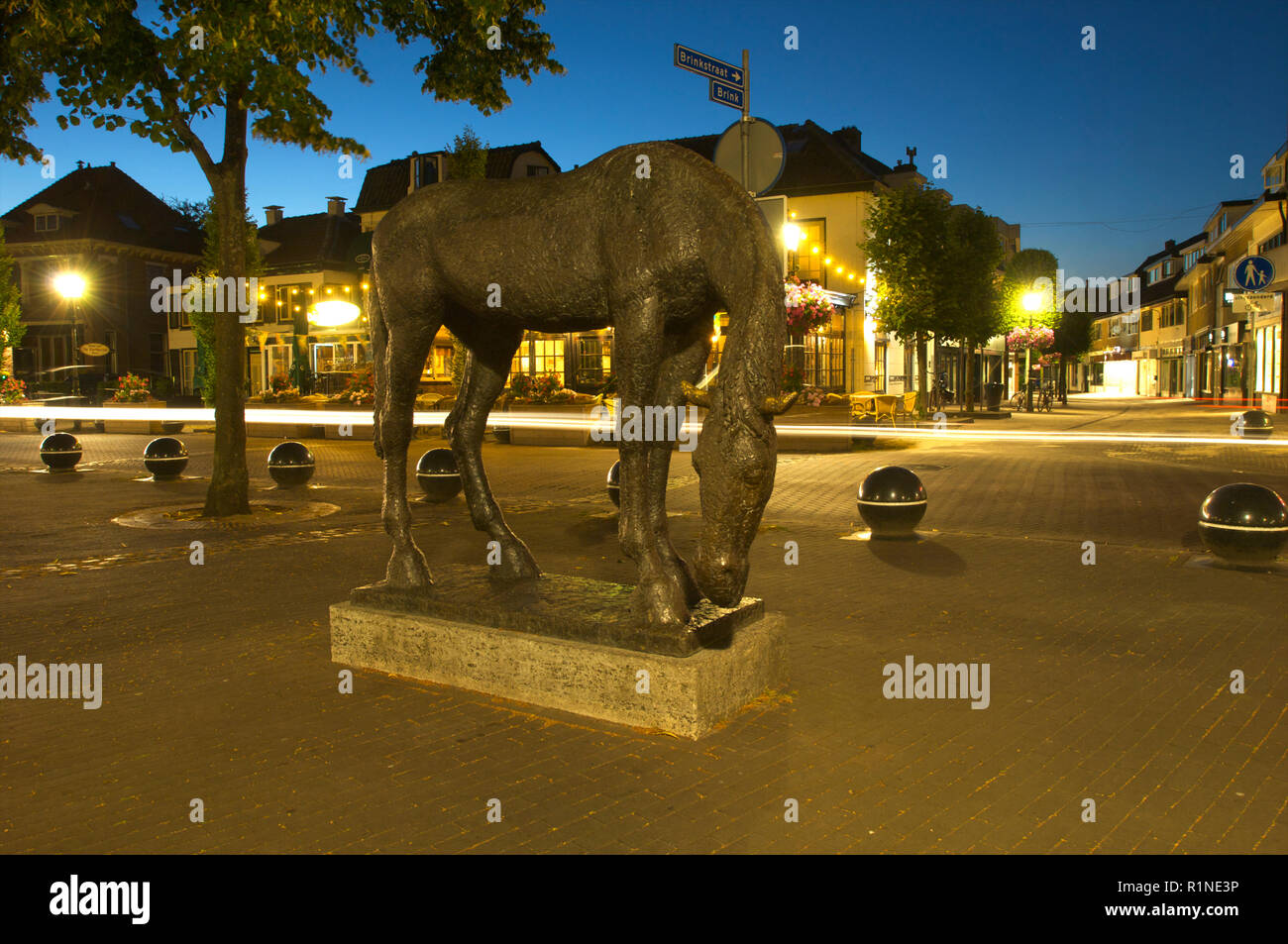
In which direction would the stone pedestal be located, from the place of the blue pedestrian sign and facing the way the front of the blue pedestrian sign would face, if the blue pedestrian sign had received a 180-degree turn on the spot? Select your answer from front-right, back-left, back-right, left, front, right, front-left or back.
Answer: back

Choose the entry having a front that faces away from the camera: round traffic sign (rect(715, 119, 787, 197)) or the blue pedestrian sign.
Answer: the round traffic sign

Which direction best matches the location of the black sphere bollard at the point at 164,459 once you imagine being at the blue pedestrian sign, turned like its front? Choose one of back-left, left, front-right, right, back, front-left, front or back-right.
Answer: front-right

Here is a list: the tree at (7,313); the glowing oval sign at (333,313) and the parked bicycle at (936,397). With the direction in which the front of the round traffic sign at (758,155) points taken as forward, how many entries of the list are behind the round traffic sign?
0

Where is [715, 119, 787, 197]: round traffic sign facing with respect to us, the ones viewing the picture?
facing away from the viewer

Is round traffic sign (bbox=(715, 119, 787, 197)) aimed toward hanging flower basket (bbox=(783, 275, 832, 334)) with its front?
yes

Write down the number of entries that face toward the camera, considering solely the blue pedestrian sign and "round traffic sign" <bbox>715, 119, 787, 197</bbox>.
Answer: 1

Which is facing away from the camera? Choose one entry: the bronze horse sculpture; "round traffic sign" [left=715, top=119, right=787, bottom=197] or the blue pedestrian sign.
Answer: the round traffic sign

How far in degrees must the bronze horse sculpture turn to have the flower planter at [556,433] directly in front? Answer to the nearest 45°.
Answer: approximately 135° to its left

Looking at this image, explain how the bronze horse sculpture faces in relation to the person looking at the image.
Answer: facing the viewer and to the right of the viewer

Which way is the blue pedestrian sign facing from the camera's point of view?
toward the camera

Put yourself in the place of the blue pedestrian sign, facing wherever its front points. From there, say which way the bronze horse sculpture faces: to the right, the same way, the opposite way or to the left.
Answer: to the left
